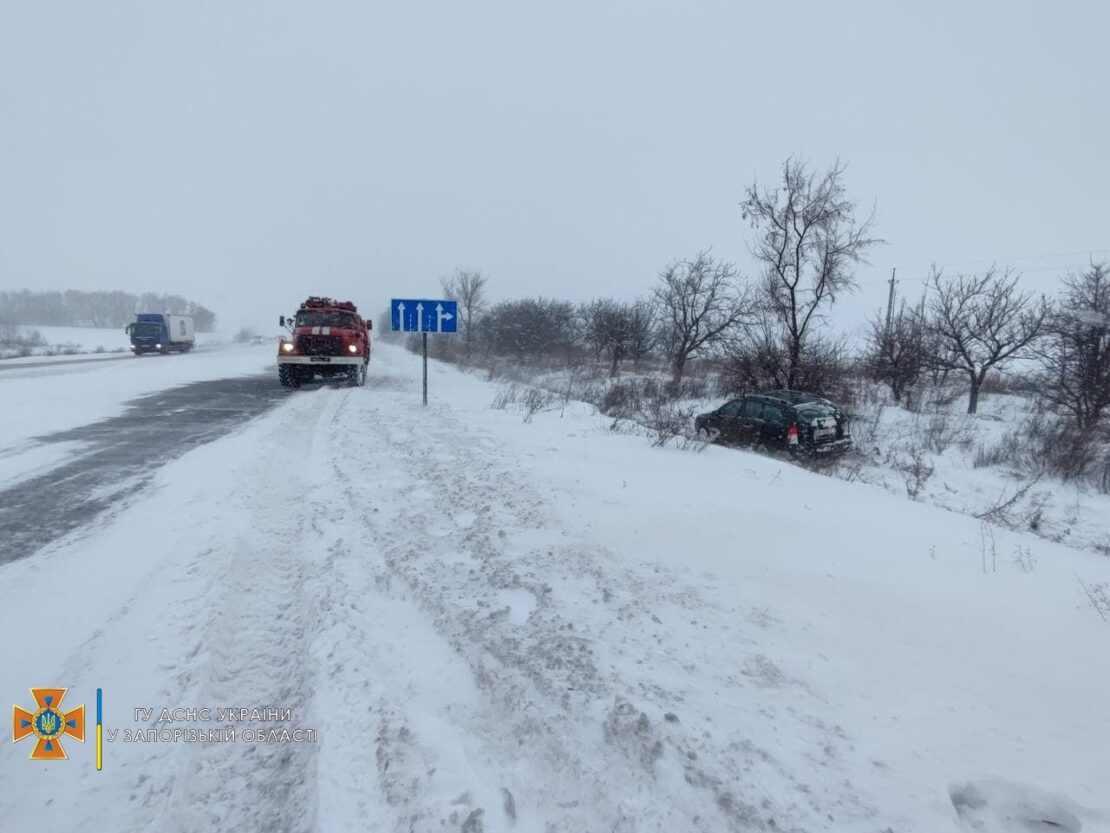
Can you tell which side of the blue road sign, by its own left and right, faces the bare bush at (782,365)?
left

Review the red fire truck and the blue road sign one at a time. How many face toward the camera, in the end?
2

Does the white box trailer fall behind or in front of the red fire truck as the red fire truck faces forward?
behind

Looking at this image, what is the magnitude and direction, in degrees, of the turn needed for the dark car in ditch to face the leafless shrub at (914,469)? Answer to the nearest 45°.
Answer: approximately 135° to its right

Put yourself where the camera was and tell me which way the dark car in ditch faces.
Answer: facing away from the viewer and to the left of the viewer

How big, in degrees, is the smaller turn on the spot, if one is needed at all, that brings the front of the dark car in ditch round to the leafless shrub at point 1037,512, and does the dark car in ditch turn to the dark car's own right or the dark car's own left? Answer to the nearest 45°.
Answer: approximately 180°

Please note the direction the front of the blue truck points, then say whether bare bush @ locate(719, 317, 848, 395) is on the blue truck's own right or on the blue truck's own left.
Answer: on the blue truck's own left

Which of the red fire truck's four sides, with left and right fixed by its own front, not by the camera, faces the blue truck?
back

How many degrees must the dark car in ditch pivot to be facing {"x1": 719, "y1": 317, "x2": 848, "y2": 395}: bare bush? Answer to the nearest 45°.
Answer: approximately 45° to its right

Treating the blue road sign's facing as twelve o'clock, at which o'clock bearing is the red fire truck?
The red fire truck is roughly at 5 o'clock from the blue road sign.

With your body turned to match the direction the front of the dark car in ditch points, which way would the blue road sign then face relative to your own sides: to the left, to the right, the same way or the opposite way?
the opposite way

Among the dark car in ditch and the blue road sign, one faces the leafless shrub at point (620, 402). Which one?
the dark car in ditch

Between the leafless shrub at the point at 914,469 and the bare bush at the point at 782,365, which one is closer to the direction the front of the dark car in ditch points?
the bare bush

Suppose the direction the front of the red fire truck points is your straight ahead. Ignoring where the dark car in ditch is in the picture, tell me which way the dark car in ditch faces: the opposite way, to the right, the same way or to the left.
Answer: the opposite way

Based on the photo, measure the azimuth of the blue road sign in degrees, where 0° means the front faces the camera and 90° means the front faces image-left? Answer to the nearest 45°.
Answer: approximately 0°
